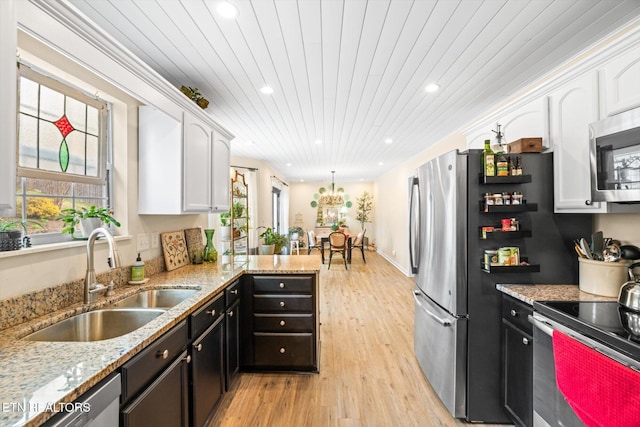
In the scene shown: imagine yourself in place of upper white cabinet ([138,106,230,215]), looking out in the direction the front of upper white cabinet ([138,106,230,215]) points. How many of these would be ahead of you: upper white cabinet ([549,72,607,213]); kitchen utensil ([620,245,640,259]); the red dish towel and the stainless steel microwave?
4

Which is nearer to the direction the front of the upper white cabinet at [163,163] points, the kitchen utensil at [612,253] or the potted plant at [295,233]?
the kitchen utensil

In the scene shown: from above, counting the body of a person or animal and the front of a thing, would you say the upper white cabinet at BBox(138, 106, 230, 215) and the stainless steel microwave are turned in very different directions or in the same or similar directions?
very different directions

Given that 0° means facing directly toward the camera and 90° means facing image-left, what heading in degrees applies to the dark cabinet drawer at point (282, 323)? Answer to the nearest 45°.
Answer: approximately 0°

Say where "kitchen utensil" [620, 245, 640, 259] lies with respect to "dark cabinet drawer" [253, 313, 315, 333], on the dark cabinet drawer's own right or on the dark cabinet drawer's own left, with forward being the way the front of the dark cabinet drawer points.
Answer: on the dark cabinet drawer's own left

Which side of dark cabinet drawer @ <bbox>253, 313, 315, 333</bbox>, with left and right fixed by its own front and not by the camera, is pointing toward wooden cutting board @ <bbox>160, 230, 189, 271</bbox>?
right

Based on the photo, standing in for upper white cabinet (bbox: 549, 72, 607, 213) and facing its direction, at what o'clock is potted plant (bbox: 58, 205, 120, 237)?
The potted plant is roughly at 12 o'clock from the upper white cabinet.

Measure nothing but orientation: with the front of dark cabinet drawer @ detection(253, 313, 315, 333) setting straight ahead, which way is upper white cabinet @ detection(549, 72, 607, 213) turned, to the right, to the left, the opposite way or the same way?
to the right

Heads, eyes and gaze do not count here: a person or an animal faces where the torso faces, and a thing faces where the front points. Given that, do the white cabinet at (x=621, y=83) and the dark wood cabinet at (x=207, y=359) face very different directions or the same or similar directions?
very different directions

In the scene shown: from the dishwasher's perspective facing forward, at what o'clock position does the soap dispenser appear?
The soap dispenser is roughly at 8 o'clock from the dishwasher.
